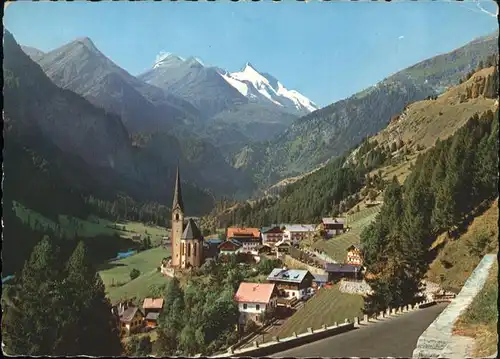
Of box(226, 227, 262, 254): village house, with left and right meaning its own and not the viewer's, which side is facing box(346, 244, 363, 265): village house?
left

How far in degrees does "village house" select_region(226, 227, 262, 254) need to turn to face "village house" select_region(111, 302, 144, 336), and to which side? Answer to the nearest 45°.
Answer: approximately 45° to its right

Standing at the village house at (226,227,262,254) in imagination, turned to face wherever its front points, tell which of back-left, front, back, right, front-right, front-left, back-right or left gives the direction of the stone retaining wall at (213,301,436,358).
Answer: front

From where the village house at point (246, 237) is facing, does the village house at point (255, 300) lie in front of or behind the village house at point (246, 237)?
in front

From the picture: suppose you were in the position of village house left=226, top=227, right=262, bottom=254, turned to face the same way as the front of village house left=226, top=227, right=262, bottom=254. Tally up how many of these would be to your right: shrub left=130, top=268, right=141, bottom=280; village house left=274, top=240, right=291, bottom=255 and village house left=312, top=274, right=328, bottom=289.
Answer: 1

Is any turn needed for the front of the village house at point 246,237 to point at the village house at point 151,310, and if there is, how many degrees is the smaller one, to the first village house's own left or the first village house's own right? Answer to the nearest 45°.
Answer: approximately 45° to the first village house's own right

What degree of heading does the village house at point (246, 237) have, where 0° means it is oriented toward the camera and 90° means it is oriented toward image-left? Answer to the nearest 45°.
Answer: approximately 0°

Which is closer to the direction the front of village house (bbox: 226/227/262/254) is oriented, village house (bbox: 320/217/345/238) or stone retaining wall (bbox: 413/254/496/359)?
the stone retaining wall

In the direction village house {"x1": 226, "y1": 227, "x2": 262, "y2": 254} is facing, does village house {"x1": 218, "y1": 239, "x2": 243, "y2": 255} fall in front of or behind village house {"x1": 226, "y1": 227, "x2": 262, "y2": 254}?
in front
